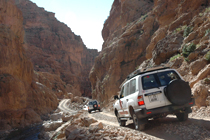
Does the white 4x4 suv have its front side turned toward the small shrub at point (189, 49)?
no

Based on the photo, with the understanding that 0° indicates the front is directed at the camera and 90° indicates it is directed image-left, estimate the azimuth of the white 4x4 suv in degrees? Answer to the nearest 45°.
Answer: approximately 135°

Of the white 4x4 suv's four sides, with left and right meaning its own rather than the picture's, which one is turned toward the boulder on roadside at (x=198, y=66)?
right

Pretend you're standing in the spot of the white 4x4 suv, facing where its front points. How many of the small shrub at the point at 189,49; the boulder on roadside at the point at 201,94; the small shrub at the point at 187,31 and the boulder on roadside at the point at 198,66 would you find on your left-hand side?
0

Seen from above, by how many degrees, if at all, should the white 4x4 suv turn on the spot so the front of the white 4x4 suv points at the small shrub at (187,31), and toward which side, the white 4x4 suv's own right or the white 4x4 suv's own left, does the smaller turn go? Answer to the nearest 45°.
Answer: approximately 45° to the white 4x4 suv's own right

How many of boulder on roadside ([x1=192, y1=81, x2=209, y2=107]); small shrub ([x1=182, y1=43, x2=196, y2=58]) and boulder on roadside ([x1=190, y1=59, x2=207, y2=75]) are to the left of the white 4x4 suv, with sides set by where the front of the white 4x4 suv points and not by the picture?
0
